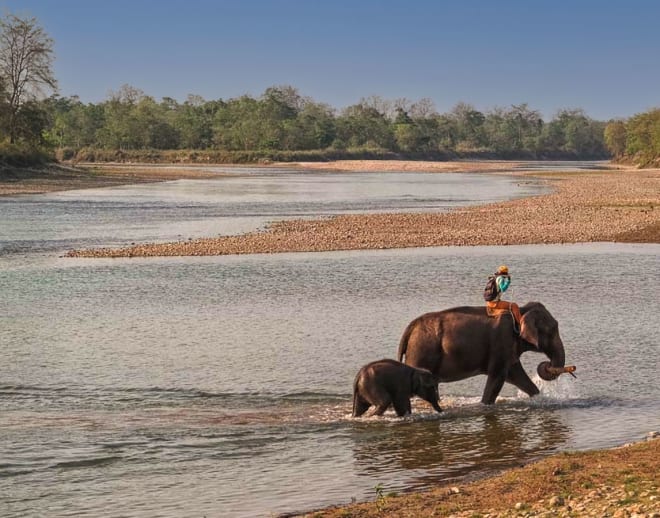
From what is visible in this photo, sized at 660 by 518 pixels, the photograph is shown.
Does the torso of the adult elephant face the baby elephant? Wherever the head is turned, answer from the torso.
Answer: no

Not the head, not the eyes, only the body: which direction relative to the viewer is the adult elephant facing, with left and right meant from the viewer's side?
facing to the right of the viewer

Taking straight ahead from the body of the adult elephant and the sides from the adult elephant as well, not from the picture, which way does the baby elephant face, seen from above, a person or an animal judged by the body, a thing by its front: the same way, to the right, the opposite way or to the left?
the same way

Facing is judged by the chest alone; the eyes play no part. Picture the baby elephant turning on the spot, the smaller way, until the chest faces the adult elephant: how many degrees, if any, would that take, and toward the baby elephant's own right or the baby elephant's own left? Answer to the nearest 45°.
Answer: approximately 45° to the baby elephant's own left

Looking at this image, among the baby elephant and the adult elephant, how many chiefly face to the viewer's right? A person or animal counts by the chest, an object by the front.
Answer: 2

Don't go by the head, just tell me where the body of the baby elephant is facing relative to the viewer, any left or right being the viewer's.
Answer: facing to the right of the viewer
